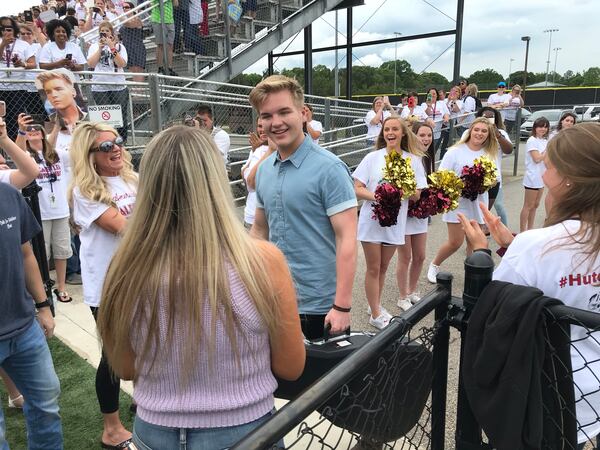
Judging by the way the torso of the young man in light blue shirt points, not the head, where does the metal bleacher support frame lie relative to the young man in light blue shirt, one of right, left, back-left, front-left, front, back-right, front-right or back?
back-right

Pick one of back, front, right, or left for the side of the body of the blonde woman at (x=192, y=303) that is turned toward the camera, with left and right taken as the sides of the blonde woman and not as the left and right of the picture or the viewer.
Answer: back

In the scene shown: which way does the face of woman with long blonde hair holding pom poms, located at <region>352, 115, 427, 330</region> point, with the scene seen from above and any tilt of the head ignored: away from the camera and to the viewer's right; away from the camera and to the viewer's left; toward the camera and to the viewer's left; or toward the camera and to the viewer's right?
toward the camera and to the viewer's left

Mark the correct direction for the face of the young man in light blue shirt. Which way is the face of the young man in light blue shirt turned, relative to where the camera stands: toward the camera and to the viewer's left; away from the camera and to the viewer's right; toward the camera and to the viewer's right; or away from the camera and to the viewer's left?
toward the camera and to the viewer's left

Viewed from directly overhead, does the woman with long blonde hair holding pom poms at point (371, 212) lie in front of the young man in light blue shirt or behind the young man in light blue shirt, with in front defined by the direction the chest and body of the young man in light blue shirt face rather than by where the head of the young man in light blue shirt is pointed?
behind
